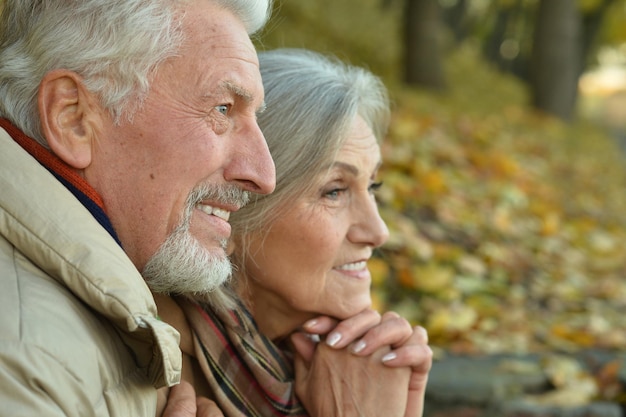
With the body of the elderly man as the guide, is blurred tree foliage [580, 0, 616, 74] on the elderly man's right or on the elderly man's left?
on the elderly man's left

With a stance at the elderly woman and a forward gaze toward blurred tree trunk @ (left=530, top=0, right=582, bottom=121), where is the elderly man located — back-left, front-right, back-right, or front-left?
back-left

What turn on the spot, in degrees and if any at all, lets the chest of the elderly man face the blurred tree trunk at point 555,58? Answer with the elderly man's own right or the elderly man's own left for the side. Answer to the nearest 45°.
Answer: approximately 45° to the elderly man's own left

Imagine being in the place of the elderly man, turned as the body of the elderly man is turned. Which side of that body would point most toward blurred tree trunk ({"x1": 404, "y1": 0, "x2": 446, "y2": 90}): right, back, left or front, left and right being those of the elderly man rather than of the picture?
left

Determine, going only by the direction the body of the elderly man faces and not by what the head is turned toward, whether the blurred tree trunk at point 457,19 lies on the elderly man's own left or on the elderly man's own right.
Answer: on the elderly man's own left

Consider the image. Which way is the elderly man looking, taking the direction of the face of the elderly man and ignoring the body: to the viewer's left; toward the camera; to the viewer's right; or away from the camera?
to the viewer's right

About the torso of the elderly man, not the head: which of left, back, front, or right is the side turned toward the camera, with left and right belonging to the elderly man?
right
